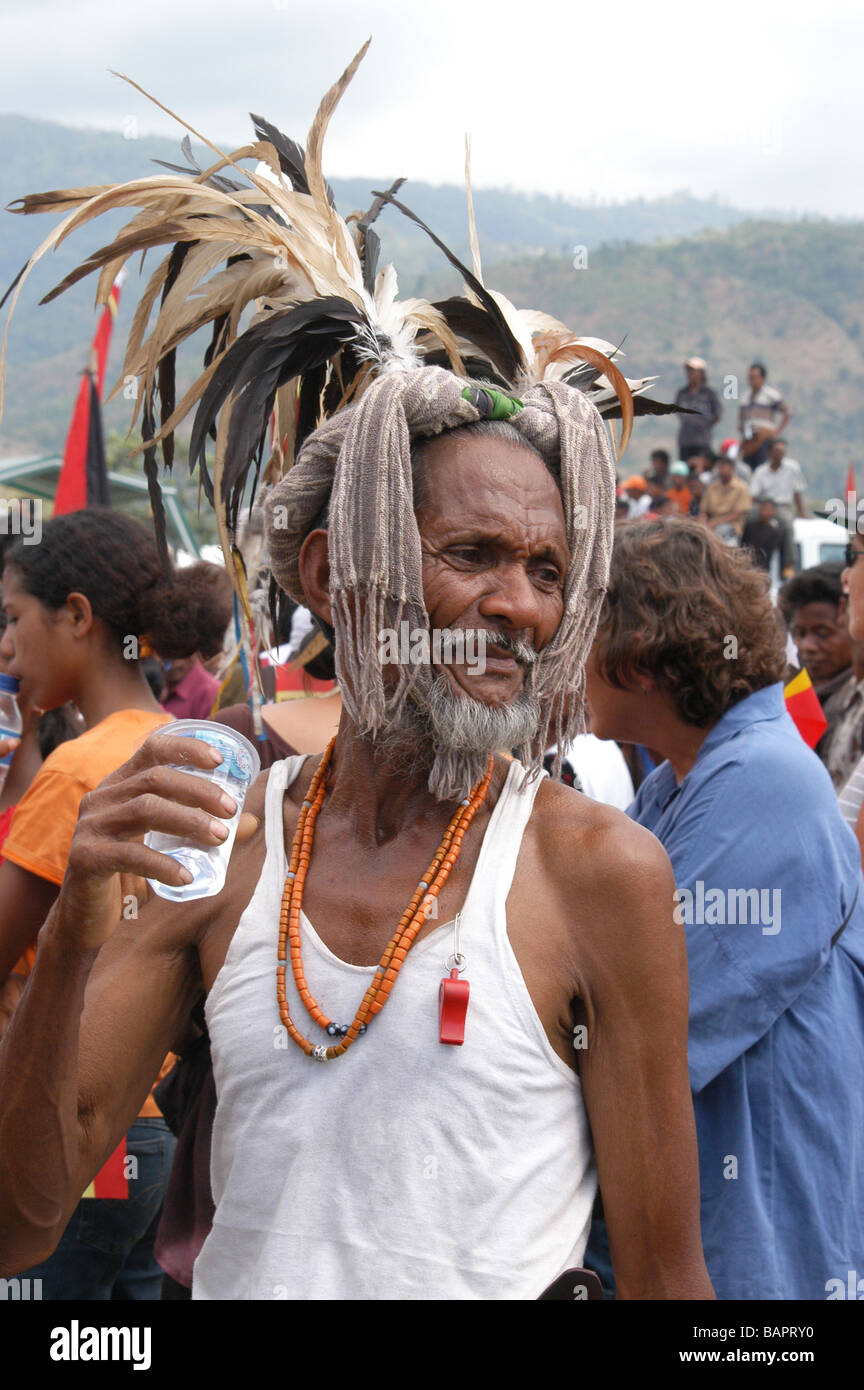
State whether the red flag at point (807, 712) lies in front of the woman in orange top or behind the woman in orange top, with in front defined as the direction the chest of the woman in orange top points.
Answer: behind

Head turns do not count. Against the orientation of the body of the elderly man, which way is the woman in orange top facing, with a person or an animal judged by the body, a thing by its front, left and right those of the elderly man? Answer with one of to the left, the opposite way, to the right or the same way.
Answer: to the right

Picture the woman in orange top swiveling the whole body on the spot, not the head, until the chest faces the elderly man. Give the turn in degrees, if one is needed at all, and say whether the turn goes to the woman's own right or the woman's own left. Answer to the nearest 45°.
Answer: approximately 90° to the woman's own left

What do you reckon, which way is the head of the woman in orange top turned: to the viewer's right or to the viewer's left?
to the viewer's left

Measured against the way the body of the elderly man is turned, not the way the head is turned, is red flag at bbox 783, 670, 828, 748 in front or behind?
behind

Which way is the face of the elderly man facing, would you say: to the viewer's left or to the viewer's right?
to the viewer's right

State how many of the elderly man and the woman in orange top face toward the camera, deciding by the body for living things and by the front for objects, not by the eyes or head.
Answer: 1

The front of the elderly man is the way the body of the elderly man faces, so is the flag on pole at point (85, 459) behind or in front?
behind

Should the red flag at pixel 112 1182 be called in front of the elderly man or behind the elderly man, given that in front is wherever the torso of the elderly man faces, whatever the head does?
behind

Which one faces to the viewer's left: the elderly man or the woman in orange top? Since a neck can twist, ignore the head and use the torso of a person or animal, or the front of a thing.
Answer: the woman in orange top

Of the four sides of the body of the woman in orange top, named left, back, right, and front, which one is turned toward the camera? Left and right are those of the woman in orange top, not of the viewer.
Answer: left

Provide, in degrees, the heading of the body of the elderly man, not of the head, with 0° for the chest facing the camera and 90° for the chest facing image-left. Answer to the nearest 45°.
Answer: approximately 0°
